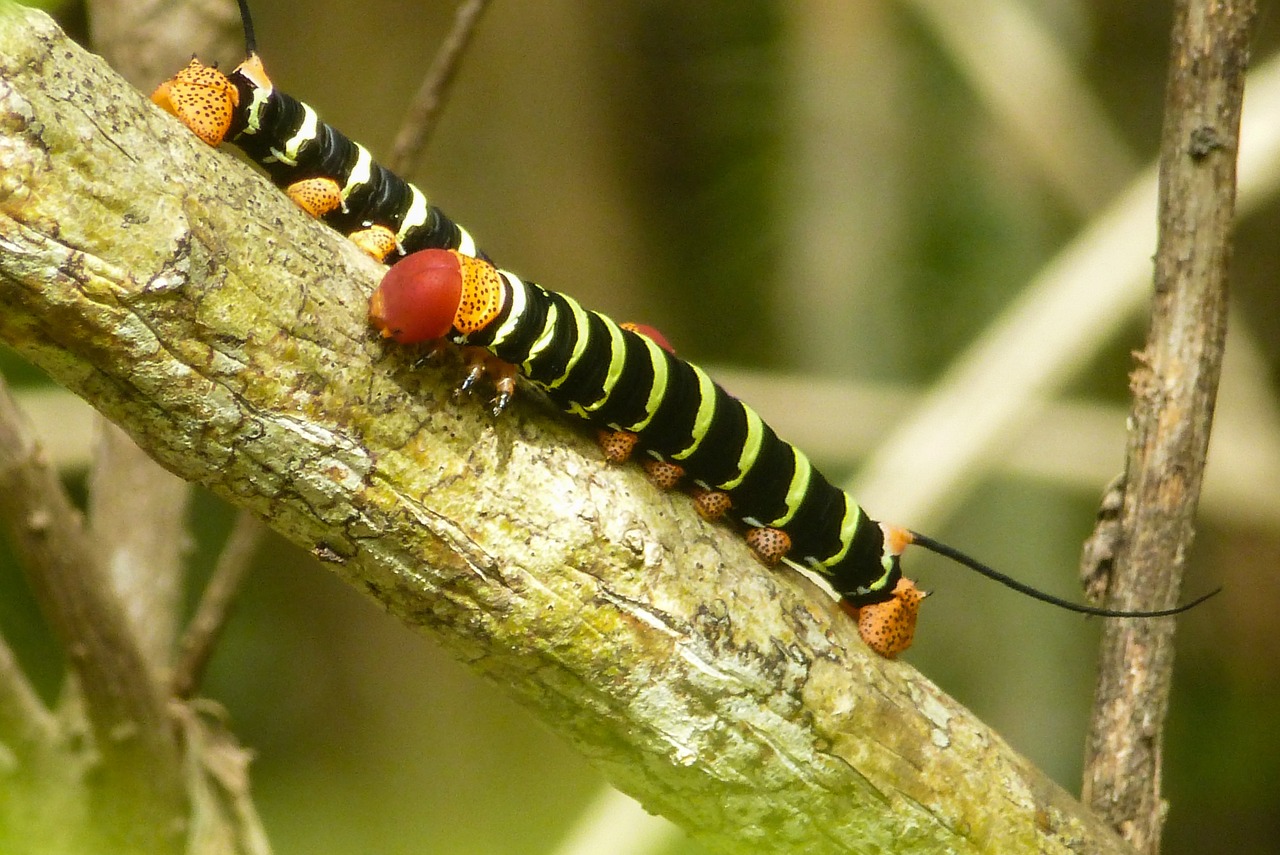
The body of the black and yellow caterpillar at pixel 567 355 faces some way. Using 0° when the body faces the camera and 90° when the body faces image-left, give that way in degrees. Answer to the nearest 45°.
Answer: approximately 90°

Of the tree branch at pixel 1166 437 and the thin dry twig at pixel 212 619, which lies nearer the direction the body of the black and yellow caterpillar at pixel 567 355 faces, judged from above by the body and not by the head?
the thin dry twig

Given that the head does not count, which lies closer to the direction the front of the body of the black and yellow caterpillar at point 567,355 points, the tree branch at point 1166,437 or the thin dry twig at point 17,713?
the thin dry twig
